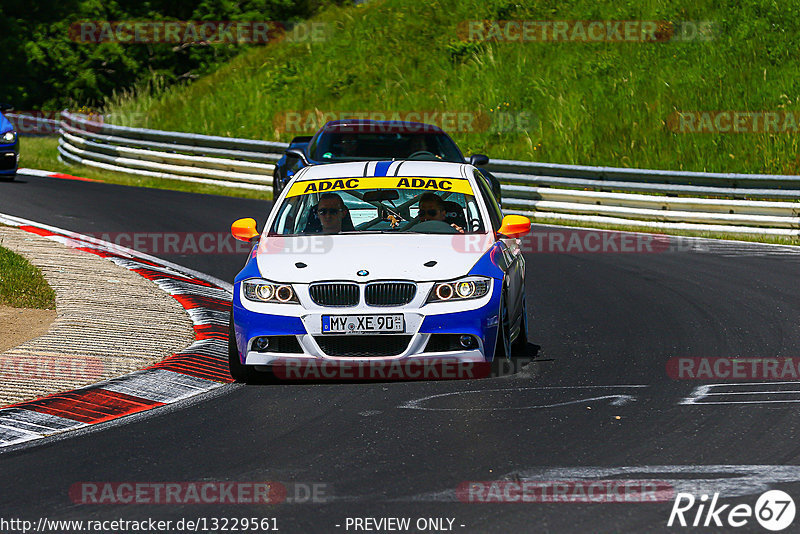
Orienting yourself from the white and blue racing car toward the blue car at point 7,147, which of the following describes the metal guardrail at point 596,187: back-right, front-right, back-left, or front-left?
front-right

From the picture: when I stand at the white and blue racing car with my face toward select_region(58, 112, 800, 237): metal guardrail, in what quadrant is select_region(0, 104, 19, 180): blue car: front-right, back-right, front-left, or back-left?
front-left

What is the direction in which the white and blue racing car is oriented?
toward the camera

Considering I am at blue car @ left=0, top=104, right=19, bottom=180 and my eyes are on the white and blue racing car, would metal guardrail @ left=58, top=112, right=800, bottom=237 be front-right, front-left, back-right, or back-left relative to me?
front-left

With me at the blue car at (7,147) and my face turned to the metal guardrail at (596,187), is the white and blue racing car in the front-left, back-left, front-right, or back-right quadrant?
front-right

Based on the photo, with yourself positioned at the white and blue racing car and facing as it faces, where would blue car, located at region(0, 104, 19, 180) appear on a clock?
The blue car is roughly at 5 o'clock from the white and blue racing car.

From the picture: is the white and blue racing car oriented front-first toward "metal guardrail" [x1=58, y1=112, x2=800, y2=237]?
no
